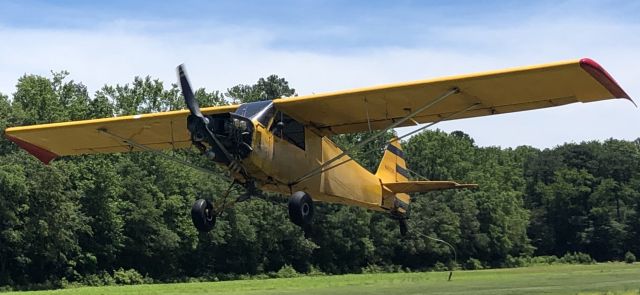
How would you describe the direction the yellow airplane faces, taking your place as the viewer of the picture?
facing the viewer and to the left of the viewer
